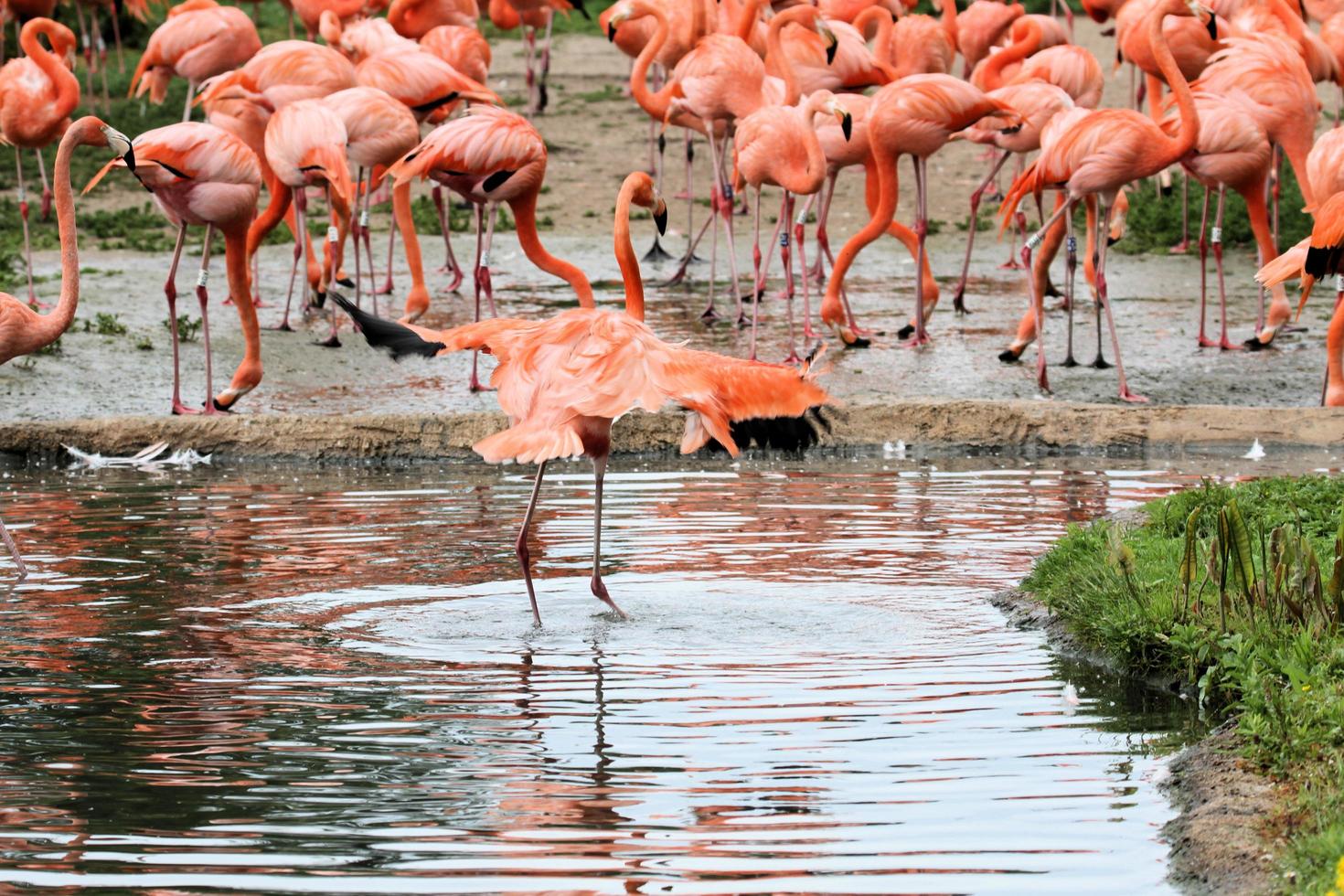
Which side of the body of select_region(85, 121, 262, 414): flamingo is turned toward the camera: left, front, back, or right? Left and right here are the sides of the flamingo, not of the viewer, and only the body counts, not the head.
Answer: right

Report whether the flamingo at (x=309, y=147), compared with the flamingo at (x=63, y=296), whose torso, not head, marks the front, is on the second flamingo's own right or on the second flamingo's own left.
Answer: on the second flamingo's own left

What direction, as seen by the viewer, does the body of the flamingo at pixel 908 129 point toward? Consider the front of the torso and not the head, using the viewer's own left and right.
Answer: facing to the left of the viewer

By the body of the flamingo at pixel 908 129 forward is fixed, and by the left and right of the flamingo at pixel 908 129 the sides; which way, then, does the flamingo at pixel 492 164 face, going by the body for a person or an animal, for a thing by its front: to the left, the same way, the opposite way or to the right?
the opposite way

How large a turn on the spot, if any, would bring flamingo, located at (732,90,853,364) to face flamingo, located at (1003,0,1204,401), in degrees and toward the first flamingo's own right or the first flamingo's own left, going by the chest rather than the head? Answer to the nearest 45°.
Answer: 0° — it already faces it

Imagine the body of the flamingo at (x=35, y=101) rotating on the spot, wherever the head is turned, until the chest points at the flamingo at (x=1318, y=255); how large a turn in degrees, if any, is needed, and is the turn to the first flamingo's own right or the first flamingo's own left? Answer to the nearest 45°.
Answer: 0° — it already faces it

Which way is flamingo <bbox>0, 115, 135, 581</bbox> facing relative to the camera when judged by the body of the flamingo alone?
to the viewer's right

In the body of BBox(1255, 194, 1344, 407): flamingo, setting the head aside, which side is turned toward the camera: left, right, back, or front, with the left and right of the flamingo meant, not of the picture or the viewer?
right

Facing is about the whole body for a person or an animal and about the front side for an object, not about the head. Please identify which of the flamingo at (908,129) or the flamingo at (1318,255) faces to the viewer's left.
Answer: the flamingo at (908,129)

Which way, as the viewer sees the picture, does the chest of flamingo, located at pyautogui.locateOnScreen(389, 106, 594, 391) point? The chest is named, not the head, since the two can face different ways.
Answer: to the viewer's right

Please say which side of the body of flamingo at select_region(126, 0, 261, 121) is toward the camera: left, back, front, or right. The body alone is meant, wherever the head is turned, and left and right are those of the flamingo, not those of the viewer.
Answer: right

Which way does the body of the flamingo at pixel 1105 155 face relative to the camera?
to the viewer's right

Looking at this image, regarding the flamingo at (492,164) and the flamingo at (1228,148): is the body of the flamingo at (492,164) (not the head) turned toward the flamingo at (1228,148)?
yes

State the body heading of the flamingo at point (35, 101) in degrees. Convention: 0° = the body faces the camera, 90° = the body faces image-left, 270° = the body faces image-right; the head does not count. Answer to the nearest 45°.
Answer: approximately 315°
